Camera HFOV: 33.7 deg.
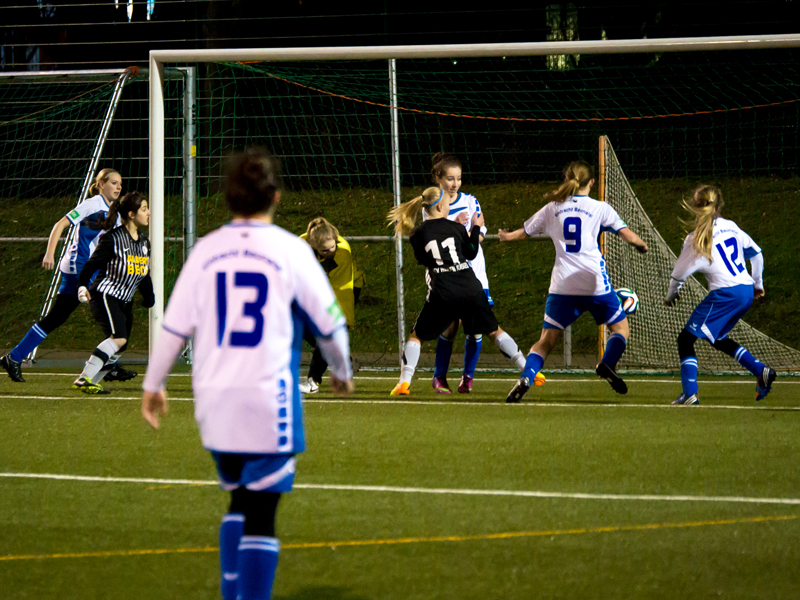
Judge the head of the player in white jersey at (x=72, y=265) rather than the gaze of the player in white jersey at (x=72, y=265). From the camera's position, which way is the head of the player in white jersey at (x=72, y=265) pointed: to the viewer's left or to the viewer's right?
to the viewer's right

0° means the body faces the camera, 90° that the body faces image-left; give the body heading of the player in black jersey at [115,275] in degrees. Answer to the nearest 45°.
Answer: approximately 315°

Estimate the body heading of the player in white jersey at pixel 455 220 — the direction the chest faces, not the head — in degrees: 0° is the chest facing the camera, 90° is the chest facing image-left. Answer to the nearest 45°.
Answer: approximately 0°

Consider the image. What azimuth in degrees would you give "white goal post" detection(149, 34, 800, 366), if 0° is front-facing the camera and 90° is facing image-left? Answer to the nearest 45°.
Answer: approximately 0°

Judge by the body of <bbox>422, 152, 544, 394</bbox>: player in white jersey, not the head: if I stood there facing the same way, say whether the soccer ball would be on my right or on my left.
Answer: on my left

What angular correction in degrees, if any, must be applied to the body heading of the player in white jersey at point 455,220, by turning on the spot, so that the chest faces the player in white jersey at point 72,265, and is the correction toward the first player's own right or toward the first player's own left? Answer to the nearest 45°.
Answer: approximately 90° to the first player's own right

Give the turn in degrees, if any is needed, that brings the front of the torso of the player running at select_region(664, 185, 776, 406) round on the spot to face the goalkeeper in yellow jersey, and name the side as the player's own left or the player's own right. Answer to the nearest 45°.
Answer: approximately 45° to the player's own left

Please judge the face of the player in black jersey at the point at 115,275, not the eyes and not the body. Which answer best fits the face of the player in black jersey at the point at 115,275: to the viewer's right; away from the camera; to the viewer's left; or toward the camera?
to the viewer's right

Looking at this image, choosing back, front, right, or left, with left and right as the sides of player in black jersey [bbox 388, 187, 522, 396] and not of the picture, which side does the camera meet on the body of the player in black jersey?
back
